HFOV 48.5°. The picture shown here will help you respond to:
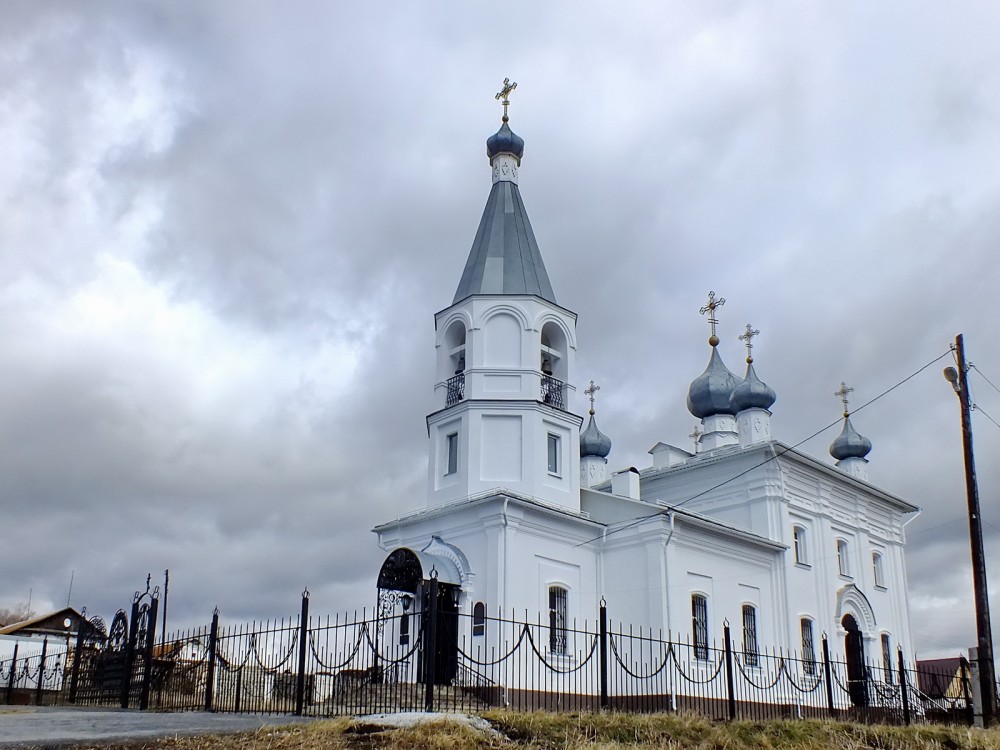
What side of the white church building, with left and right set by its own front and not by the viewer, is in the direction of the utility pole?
left

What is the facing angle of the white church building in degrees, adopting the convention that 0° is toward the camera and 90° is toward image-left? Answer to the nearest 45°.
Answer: approximately 45°

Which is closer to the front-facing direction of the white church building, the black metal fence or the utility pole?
the black metal fence
